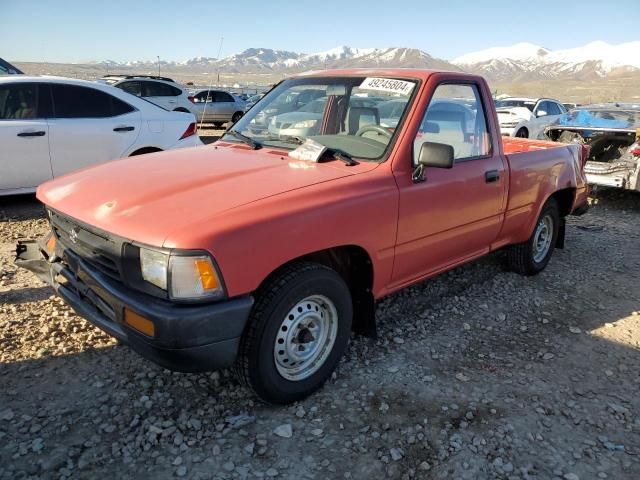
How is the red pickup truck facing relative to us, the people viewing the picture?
facing the viewer and to the left of the viewer

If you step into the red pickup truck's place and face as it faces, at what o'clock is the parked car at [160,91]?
The parked car is roughly at 4 o'clock from the red pickup truck.

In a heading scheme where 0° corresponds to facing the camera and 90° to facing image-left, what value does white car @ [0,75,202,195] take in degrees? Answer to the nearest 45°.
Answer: approximately 90°

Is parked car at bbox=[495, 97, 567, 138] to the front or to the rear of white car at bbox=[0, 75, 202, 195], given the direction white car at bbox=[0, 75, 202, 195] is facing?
to the rear

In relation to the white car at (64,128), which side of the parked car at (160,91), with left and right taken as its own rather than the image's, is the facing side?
left

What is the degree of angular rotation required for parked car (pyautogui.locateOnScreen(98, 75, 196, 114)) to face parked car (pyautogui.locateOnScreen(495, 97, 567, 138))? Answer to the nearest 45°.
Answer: approximately 180°

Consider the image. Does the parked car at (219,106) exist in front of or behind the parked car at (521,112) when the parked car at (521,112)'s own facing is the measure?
in front

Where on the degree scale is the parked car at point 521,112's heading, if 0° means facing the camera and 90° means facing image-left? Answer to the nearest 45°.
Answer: approximately 45°

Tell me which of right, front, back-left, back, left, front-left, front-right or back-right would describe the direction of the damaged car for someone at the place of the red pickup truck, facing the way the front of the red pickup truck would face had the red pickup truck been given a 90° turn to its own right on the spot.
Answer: right

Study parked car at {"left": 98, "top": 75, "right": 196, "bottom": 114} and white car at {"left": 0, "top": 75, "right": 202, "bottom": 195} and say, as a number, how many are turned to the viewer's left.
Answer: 2

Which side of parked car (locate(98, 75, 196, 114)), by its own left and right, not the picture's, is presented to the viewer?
left
